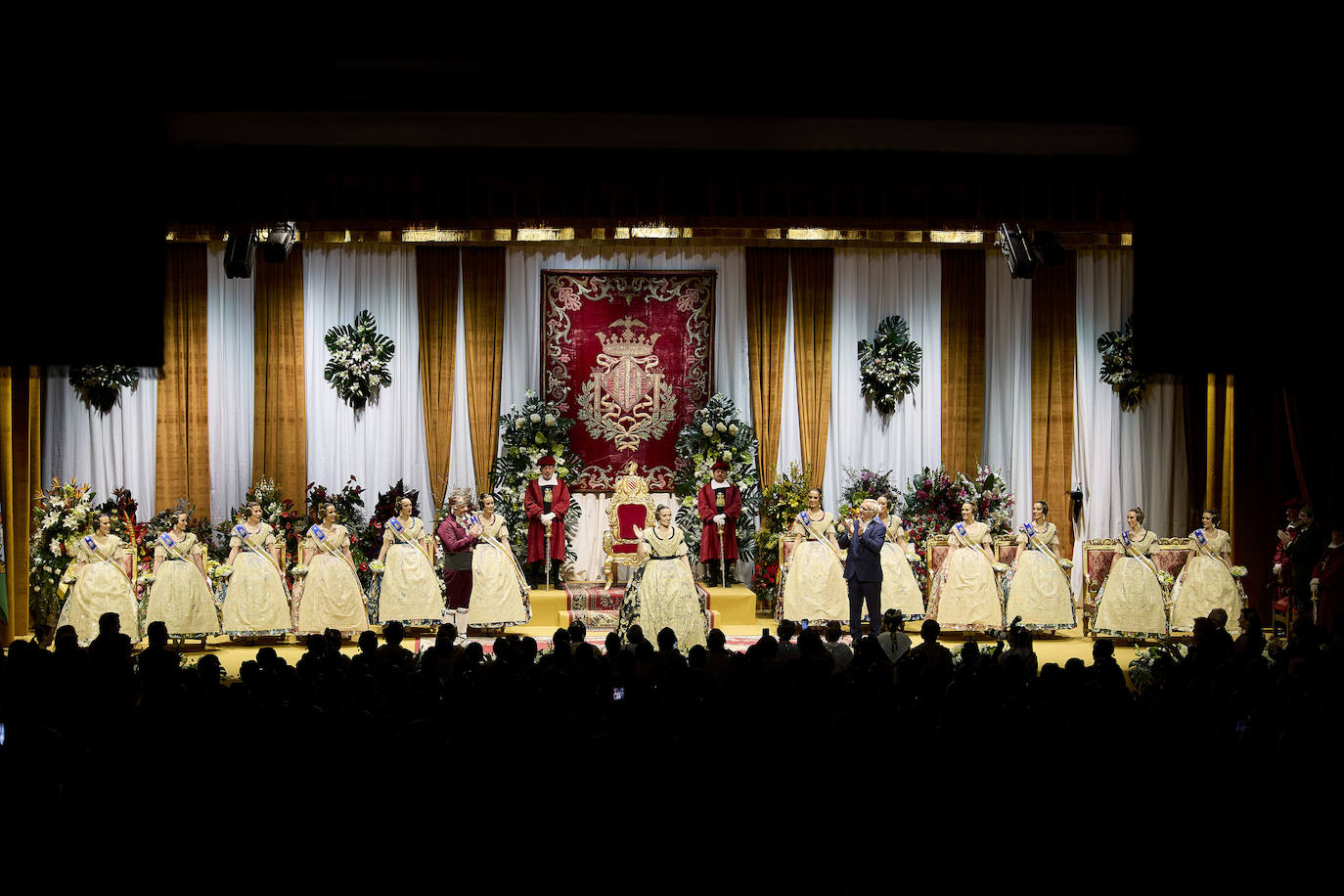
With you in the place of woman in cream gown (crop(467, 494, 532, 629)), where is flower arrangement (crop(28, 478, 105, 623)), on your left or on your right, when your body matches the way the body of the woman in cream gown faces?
on your right

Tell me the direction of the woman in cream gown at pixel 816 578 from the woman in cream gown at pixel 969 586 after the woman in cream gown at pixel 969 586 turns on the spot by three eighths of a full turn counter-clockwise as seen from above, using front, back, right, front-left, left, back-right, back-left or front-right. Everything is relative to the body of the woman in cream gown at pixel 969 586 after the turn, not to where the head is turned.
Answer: back-left

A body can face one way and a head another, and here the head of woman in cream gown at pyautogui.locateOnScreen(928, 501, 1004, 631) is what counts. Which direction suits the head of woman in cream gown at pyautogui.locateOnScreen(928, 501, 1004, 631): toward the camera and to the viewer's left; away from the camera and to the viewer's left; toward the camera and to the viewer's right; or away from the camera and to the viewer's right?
toward the camera and to the viewer's left

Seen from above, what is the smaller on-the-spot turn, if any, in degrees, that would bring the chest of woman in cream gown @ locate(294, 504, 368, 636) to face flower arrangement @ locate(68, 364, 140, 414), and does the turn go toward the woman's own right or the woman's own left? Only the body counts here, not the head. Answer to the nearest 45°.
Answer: approximately 135° to the woman's own right

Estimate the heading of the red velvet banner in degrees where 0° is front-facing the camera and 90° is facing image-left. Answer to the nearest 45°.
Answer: approximately 0°

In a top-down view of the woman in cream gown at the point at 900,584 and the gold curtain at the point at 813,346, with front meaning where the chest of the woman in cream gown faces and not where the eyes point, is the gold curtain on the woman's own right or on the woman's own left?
on the woman's own right

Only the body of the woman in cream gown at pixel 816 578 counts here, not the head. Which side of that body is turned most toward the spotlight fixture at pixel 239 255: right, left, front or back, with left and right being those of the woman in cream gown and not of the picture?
right

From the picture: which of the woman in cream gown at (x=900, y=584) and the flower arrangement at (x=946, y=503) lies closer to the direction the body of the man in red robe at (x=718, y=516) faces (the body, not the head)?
the woman in cream gown

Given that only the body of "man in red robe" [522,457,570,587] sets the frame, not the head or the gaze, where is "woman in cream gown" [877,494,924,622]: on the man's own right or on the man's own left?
on the man's own left

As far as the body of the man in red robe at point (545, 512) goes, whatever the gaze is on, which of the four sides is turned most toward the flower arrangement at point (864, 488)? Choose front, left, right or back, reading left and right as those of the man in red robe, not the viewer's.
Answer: left
